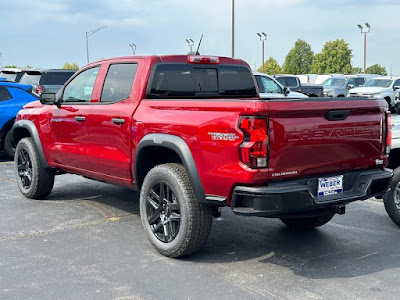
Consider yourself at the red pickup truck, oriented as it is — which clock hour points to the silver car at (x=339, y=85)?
The silver car is roughly at 2 o'clock from the red pickup truck.

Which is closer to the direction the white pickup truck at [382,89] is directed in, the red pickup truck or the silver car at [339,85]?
the red pickup truck

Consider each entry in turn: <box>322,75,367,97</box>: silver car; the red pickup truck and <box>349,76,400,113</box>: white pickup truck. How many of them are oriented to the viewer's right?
0

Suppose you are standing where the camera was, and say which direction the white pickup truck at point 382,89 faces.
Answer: facing the viewer and to the left of the viewer

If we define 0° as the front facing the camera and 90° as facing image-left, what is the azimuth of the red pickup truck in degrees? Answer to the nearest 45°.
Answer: approximately 135°

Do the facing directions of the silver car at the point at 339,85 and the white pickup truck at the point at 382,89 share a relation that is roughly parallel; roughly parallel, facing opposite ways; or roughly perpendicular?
roughly parallel

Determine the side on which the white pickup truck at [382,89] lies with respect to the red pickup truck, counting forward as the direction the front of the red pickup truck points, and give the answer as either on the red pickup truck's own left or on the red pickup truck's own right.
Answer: on the red pickup truck's own right

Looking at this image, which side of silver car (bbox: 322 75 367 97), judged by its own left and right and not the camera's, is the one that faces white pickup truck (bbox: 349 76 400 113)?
left

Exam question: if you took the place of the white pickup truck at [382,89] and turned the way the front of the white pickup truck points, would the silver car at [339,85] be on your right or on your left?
on your right
